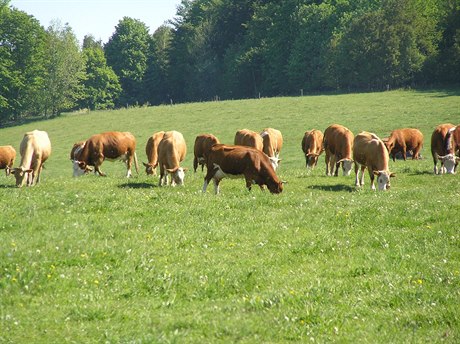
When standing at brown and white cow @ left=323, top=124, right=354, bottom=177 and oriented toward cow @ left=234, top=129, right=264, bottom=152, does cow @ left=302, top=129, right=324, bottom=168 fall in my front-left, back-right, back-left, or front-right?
front-right

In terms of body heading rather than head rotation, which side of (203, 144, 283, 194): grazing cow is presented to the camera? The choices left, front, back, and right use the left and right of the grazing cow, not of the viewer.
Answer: right

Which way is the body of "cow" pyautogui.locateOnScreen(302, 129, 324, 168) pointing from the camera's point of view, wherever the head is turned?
toward the camera

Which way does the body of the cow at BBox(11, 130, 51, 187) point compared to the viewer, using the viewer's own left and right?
facing the viewer and to the left of the viewer

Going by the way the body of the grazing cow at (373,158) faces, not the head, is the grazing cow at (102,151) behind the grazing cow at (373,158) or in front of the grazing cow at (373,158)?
behind

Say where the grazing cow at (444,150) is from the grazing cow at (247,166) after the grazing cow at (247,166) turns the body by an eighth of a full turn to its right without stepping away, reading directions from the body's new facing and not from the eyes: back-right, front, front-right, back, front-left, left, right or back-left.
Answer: left

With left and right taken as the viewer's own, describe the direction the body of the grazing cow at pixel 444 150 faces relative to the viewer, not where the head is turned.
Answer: facing the viewer

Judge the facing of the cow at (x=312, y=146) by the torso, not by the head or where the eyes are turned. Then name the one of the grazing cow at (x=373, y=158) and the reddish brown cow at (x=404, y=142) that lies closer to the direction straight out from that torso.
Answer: the grazing cow

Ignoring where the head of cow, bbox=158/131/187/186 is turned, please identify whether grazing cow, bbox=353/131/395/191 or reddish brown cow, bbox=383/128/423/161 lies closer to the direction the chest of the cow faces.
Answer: the grazing cow

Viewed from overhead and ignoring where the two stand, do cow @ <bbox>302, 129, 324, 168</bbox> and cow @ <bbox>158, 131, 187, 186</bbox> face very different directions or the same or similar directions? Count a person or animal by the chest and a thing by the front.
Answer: same or similar directions

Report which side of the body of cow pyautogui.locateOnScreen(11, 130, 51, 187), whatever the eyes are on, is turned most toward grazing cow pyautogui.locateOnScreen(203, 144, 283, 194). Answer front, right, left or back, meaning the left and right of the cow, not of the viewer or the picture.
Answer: left

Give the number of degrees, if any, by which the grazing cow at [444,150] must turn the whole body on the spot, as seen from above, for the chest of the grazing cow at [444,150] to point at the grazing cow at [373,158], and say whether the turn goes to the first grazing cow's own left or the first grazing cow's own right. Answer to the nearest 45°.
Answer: approximately 45° to the first grazing cow's own right

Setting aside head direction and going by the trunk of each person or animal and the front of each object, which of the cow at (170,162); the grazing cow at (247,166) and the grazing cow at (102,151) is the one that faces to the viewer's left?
the grazing cow at (102,151)

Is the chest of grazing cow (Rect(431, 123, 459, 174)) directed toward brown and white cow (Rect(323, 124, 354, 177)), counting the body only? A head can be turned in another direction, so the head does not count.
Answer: no

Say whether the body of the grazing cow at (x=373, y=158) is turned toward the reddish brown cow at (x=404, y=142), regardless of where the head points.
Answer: no

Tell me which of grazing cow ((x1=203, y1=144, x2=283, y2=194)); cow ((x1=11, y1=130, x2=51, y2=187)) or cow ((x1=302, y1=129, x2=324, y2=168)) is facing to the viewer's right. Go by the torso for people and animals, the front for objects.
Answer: the grazing cow

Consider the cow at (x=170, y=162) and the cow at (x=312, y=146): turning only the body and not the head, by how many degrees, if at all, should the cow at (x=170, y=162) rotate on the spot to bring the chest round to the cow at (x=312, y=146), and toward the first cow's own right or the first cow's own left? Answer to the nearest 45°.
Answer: approximately 135° to the first cow's own left

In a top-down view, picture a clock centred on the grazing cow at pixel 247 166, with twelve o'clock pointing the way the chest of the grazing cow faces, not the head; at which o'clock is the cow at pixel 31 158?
The cow is roughly at 7 o'clock from the grazing cow.

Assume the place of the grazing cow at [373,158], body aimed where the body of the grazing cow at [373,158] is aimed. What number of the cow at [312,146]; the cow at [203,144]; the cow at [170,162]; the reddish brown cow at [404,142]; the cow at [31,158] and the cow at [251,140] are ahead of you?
0

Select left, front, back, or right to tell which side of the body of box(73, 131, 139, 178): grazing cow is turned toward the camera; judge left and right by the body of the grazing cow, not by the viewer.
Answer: left

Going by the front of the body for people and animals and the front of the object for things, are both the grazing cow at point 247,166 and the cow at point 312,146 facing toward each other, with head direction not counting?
no
